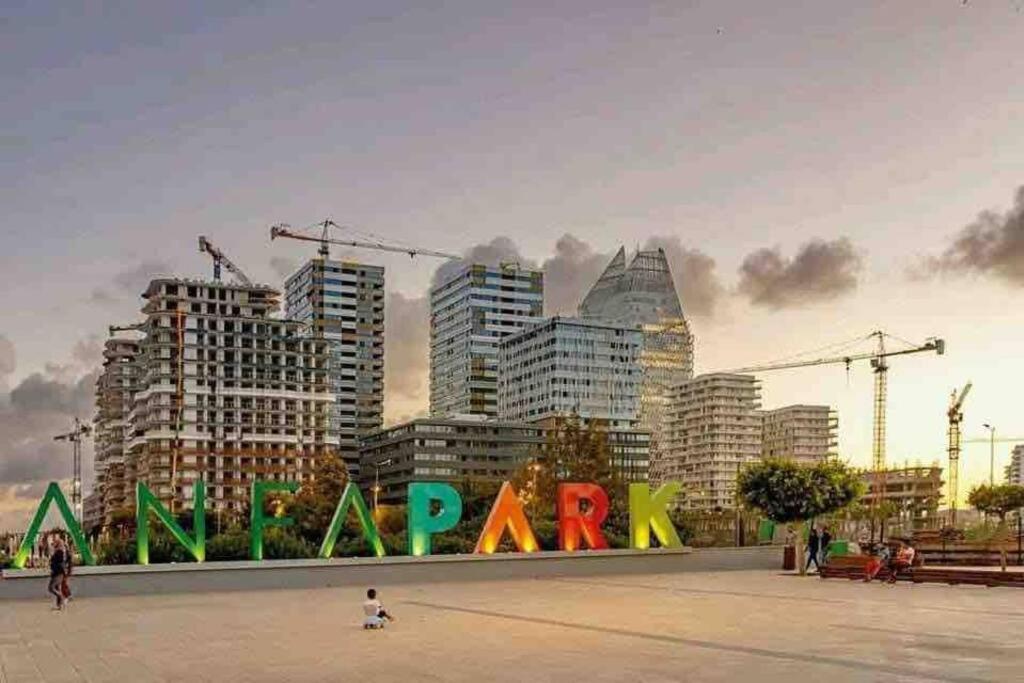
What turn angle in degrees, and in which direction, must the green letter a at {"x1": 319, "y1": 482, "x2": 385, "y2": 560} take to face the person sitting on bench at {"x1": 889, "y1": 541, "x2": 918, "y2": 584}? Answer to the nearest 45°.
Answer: approximately 90° to its left

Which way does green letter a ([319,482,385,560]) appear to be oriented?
toward the camera

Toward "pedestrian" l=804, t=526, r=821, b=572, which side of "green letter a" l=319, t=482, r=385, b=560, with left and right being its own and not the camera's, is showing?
left

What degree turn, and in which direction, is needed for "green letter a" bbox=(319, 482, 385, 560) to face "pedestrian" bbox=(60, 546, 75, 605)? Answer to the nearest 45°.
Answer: approximately 45° to its right
